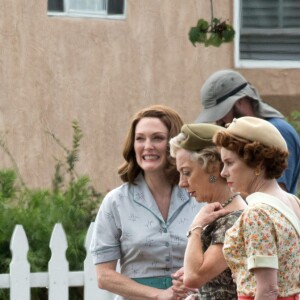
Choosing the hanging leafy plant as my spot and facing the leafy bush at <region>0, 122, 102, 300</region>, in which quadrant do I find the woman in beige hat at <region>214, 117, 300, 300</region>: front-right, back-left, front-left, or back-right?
front-left

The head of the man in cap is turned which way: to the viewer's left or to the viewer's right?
to the viewer's left

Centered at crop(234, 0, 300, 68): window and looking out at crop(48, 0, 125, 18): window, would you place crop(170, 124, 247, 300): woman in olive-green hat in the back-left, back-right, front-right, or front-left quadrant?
front-left

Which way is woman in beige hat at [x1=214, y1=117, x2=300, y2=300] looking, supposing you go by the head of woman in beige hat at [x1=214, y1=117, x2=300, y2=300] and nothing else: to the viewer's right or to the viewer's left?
to the viewer's left

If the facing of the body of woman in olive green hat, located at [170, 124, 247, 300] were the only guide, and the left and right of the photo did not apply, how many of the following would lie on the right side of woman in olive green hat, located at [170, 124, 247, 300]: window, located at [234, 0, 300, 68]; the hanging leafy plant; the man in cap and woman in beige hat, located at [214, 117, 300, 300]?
3

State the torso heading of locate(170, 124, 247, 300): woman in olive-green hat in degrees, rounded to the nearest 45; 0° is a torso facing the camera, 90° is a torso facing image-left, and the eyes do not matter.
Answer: approximately 90°

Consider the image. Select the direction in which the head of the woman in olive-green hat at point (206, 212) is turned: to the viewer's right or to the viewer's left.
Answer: to the viewer's left

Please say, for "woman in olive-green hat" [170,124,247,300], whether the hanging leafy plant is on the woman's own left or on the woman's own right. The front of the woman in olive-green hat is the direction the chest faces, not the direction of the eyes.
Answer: on the woman's own right
